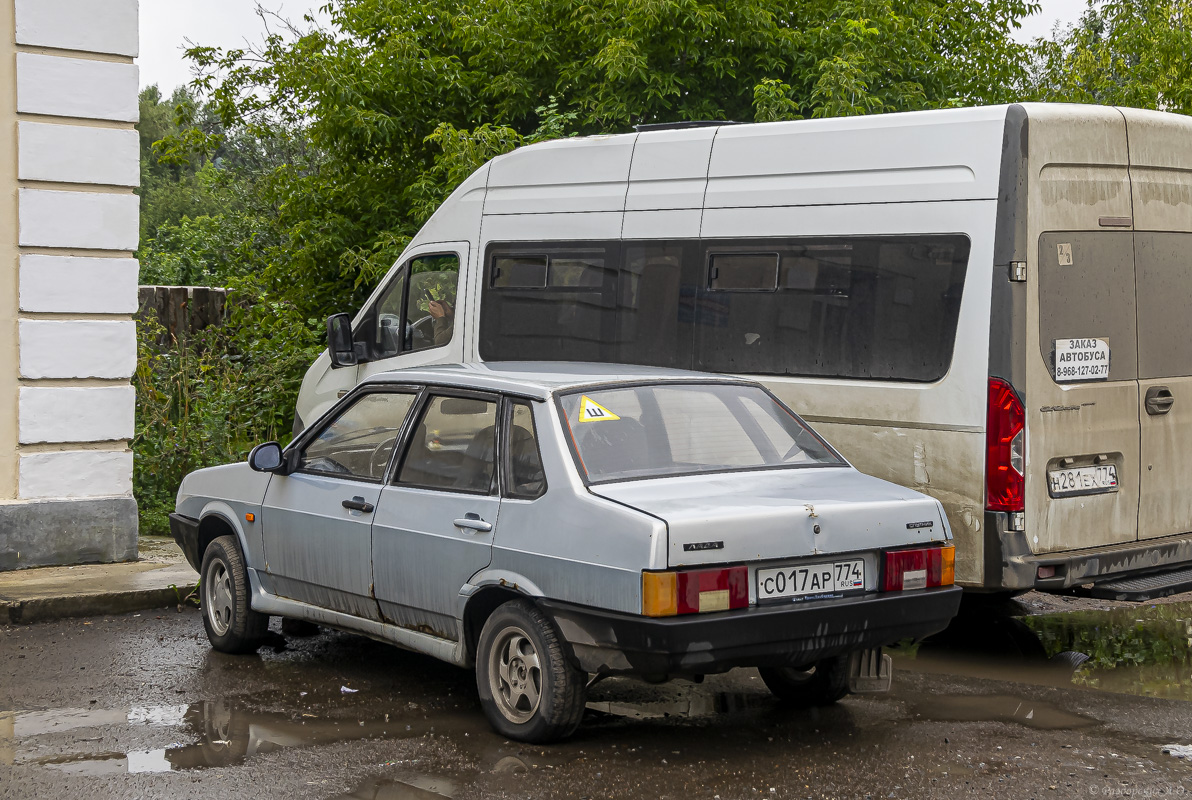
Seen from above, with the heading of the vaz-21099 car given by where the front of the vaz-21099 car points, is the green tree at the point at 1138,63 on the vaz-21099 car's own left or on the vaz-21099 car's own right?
on the vaz-21099 car's own right

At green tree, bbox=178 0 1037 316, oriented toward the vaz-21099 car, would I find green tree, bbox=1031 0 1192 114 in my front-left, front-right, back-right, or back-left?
back-left

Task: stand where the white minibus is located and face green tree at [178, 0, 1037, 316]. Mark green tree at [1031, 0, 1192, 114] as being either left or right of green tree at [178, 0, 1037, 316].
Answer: right

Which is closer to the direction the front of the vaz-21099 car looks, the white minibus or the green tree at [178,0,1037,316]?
the green tree

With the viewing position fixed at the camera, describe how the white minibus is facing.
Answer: facing away from the viewer and to the left of the viewer

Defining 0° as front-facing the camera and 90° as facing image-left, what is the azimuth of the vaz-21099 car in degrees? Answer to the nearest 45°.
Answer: approximately 135°

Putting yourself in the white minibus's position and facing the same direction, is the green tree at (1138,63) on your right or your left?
on your right

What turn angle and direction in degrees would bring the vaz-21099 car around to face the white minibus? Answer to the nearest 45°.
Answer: approximately 90° to its right

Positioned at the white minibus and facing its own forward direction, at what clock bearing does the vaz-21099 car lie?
The vaz-21099 car is roughly at 9 o'clock from the white minibus.
